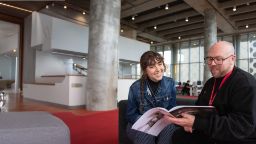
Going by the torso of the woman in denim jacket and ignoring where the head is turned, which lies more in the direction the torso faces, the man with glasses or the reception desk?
the man with glasses

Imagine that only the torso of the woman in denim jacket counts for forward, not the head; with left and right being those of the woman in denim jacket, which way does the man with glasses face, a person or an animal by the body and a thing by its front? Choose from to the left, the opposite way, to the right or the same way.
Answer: to the right

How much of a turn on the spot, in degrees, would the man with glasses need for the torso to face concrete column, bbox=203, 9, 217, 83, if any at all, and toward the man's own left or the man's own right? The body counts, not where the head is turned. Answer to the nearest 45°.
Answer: approximately 135° to the man's own right

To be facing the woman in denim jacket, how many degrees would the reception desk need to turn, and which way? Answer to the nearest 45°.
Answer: approximately 45° to its left

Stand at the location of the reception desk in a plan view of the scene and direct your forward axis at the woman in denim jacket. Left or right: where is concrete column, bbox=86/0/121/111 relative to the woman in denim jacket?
left

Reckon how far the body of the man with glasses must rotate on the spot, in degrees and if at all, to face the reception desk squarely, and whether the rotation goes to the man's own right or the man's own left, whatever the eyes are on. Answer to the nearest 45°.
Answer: approximately 90° to the man's own right

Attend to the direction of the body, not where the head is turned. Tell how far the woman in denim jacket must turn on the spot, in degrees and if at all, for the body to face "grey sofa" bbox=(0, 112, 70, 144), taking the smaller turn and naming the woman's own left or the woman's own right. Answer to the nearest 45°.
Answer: approximately 90° to the woman's own right

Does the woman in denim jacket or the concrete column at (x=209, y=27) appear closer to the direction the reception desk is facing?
the woman in denim jacket

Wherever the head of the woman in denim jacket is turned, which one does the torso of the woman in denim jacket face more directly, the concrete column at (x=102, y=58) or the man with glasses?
the man with glasses

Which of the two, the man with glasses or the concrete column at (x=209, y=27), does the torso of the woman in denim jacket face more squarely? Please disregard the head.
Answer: the man with glasses

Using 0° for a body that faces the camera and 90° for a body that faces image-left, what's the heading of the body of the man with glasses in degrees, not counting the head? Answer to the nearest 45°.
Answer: approximately 45°

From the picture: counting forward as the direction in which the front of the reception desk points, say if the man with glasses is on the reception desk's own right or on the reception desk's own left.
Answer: on the reception desk's own left
